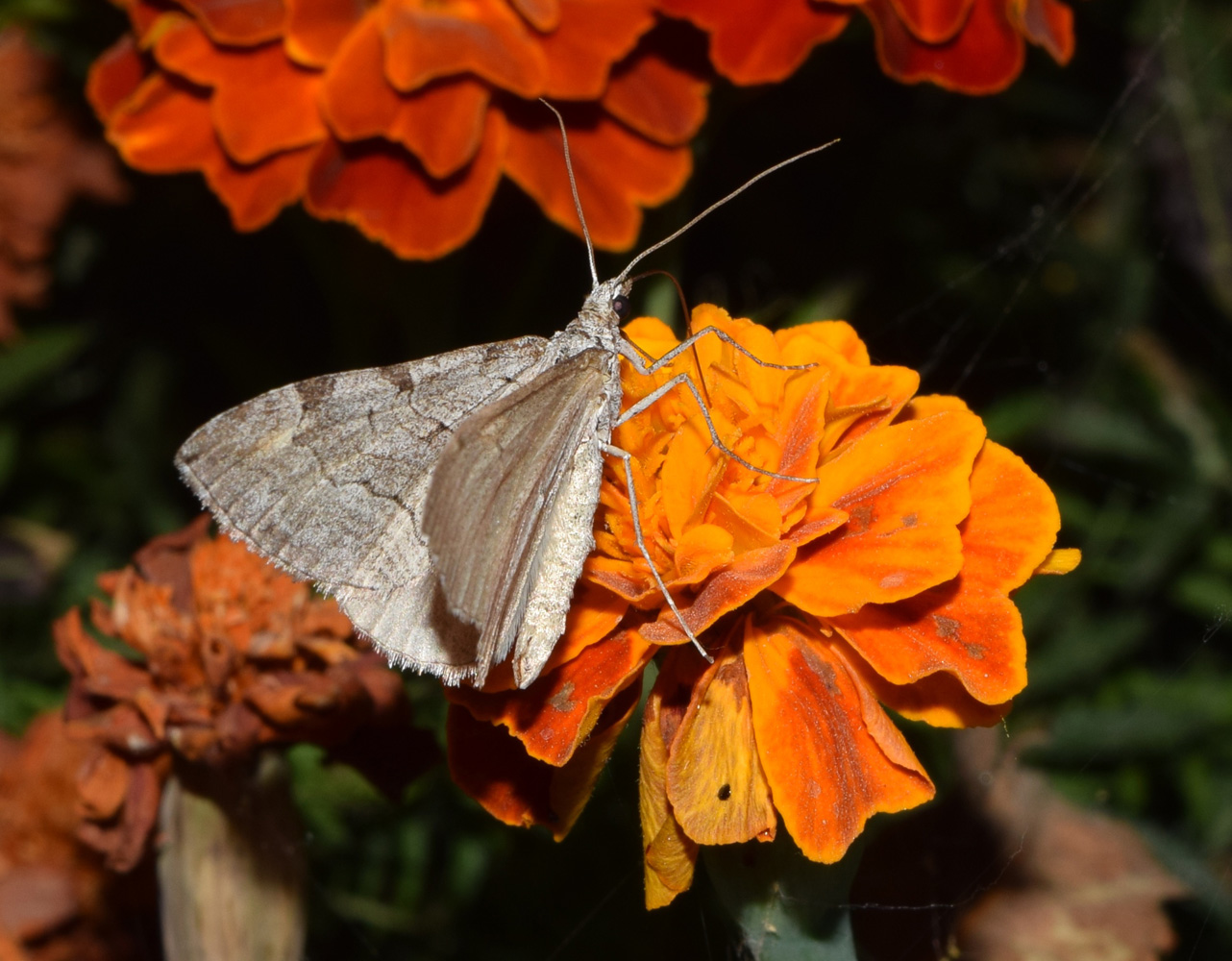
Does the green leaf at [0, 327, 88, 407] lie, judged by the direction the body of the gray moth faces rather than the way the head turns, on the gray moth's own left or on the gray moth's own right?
on the gray moth's own left

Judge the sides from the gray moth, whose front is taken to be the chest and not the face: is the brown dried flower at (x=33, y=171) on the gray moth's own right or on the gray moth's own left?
on the gray moth's own left

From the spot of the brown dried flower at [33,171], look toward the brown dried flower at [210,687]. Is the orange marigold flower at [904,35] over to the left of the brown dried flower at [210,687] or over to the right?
left
